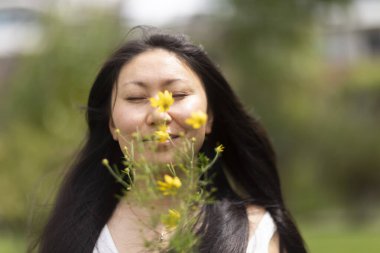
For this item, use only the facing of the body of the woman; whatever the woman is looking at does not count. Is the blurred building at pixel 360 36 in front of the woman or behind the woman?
behind

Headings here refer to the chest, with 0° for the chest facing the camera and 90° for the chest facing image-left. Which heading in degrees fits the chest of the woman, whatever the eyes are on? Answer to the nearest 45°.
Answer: approximately 0°
